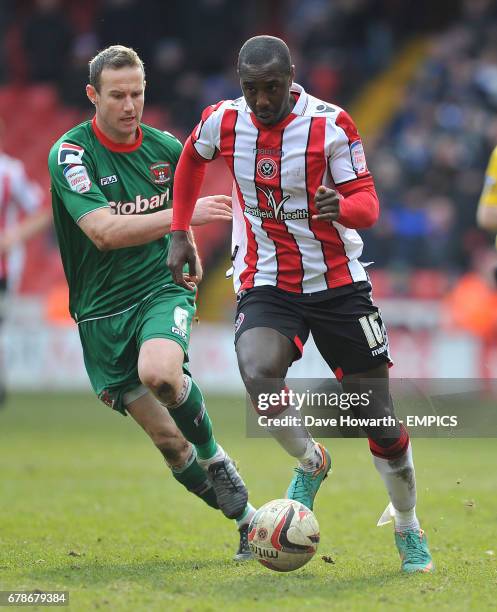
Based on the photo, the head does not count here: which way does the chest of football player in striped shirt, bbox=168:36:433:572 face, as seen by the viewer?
toward the camera

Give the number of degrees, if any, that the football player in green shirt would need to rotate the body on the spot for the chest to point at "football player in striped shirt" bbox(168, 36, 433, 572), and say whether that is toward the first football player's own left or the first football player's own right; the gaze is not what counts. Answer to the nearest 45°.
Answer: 0° — they already face them

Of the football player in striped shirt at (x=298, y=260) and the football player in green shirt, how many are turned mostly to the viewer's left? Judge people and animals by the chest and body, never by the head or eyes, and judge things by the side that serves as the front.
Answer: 0

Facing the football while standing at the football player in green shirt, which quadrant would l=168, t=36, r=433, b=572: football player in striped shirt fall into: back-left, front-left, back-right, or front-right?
front-left

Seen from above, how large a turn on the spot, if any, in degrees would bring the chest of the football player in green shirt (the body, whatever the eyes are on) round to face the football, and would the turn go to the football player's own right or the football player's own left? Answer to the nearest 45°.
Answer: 0° — they already face it

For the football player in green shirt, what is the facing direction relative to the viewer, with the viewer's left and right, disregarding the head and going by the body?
facing the viewer and to the right of the viewer

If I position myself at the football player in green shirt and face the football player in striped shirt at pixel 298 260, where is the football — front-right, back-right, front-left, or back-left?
front-right

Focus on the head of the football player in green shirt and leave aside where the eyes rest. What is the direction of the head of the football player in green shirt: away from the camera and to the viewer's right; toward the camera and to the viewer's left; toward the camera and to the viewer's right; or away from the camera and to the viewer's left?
toward the camera and to the viewer's right

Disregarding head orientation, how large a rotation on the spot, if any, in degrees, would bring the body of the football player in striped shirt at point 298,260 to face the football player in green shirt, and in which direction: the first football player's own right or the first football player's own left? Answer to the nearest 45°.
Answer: approximately 135° to the first football player's own right
